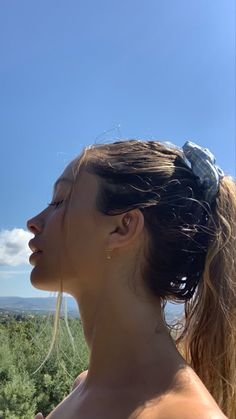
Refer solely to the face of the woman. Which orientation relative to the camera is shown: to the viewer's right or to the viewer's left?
to the viewer's left

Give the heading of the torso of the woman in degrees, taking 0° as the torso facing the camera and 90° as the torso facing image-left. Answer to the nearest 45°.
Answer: approximately 90°
